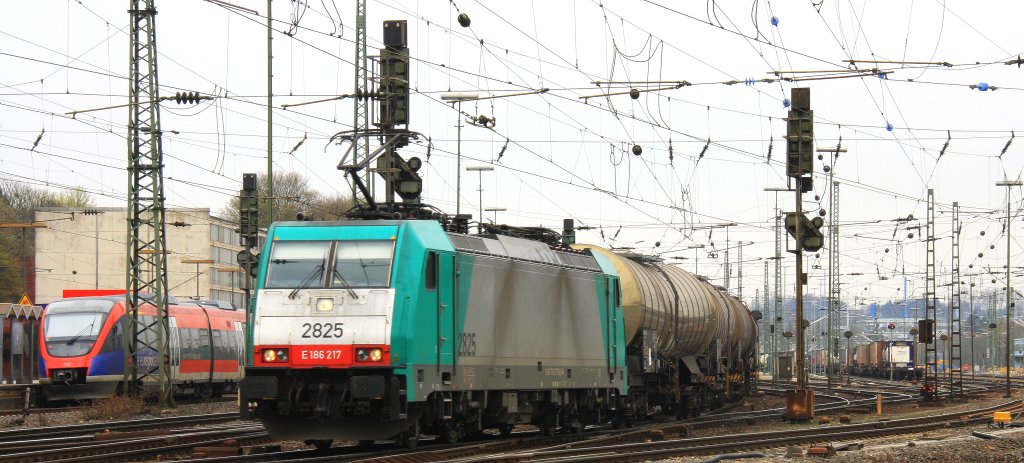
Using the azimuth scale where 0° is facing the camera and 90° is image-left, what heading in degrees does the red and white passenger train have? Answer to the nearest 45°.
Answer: approximately 45°

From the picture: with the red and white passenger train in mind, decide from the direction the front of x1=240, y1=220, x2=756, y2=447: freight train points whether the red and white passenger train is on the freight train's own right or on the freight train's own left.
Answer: on the freight train's own right

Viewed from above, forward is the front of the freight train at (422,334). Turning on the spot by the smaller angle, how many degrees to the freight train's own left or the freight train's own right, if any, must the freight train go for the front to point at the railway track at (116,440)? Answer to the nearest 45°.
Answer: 0° — it already faces it

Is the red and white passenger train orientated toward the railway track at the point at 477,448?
no

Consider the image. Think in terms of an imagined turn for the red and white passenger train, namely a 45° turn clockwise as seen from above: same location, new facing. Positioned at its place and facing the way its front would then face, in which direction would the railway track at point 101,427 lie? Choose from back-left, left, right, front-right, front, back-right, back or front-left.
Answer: left

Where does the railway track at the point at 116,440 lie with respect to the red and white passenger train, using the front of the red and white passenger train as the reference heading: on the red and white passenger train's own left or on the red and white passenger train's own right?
on the red and white passenger train's own left

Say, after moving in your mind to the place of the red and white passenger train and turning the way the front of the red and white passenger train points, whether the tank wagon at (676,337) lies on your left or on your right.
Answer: on your left

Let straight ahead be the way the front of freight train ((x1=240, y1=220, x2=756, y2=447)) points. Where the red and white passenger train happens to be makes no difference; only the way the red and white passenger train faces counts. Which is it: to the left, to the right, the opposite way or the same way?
the same way

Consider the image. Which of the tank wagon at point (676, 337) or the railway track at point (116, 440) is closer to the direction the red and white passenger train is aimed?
the railway track

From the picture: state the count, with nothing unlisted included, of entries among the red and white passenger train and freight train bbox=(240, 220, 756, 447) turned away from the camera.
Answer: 0

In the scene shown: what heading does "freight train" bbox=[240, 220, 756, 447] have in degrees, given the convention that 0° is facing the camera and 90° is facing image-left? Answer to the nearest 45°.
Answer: approximately 45°
